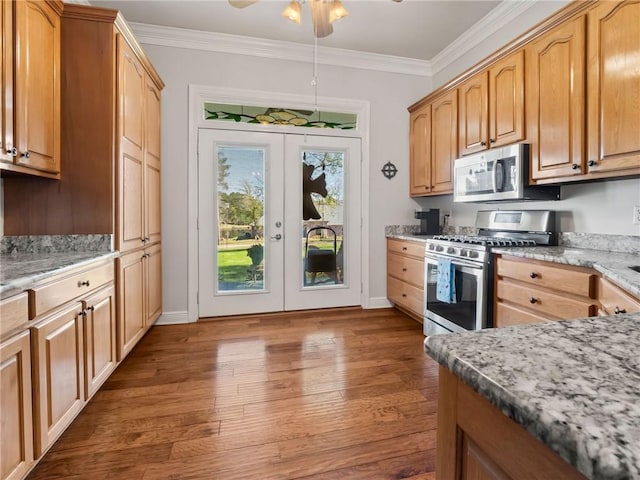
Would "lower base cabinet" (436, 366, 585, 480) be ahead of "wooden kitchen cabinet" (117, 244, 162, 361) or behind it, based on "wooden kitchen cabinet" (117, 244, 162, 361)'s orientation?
ahead

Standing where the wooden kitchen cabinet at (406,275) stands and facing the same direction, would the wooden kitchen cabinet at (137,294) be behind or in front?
in front

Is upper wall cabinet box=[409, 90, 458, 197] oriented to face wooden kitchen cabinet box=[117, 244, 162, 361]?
yes

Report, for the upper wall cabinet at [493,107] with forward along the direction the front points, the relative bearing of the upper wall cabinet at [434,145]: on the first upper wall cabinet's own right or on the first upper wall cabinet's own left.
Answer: on the first upper wall cabinet's own right

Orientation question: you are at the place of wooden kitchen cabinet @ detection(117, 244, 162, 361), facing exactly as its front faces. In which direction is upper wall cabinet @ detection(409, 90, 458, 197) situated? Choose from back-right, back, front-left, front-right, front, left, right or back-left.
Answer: front-left

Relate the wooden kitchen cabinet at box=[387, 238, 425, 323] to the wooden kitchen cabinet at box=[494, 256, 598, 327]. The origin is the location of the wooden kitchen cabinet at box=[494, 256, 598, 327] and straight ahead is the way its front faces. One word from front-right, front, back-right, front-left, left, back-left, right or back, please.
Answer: right

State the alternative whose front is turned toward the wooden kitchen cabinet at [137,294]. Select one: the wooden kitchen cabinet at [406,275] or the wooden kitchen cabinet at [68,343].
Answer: the wooden kitchen cabinet at [406,275]

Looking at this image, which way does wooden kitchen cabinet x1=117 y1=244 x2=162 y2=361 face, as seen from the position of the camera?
facing the viewer and to the right of the viewer

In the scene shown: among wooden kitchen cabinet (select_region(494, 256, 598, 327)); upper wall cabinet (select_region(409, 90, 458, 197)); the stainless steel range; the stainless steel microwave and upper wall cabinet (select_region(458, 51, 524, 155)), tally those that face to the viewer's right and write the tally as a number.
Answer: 0

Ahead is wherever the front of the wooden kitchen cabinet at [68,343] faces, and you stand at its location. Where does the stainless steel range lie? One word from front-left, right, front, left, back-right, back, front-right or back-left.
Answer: front-left

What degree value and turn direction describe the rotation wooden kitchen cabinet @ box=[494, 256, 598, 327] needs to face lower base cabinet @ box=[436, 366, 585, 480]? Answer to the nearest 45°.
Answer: approximately 45° to its left

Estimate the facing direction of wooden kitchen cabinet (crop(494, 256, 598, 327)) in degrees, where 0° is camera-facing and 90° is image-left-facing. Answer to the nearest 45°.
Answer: approximately 45°

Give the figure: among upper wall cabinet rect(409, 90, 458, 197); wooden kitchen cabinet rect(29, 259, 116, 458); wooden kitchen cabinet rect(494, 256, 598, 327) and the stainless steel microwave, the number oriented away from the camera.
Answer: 0

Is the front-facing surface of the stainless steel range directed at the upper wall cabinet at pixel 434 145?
no

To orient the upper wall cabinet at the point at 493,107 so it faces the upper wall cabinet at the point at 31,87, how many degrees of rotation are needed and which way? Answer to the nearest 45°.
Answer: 0° — it already faces it

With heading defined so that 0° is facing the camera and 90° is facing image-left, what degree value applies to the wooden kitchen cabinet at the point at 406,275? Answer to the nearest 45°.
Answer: approximately 45°

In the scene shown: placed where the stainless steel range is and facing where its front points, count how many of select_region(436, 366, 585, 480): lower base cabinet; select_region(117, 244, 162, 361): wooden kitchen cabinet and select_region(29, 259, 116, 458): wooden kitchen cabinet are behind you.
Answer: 0

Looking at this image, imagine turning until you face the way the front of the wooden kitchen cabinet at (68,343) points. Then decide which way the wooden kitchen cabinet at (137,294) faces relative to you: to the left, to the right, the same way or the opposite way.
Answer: the same way
